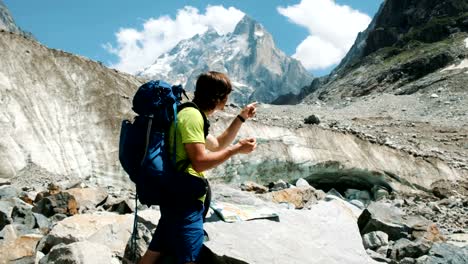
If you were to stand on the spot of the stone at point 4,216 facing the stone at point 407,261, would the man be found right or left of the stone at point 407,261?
right

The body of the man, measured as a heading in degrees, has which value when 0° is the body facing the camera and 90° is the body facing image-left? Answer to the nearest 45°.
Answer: approximately 270°

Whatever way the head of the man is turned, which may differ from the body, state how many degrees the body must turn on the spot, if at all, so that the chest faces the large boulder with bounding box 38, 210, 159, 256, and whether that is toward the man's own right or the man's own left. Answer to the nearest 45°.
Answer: approximately 135° to the man's own left

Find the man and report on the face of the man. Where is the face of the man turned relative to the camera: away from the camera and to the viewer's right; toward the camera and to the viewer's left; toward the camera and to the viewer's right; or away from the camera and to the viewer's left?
away from the camera and to the viewer's right

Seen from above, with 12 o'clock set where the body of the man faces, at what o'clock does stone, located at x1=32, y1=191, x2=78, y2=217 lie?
The stone is roughly at 8 o'clock from the man.

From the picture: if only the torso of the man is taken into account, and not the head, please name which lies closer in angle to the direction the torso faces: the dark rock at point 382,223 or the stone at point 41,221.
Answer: the dark rock

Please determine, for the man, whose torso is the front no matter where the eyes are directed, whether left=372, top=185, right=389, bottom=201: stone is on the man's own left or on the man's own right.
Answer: on the man's own left

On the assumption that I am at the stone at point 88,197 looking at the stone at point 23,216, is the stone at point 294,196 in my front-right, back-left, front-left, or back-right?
back-left
